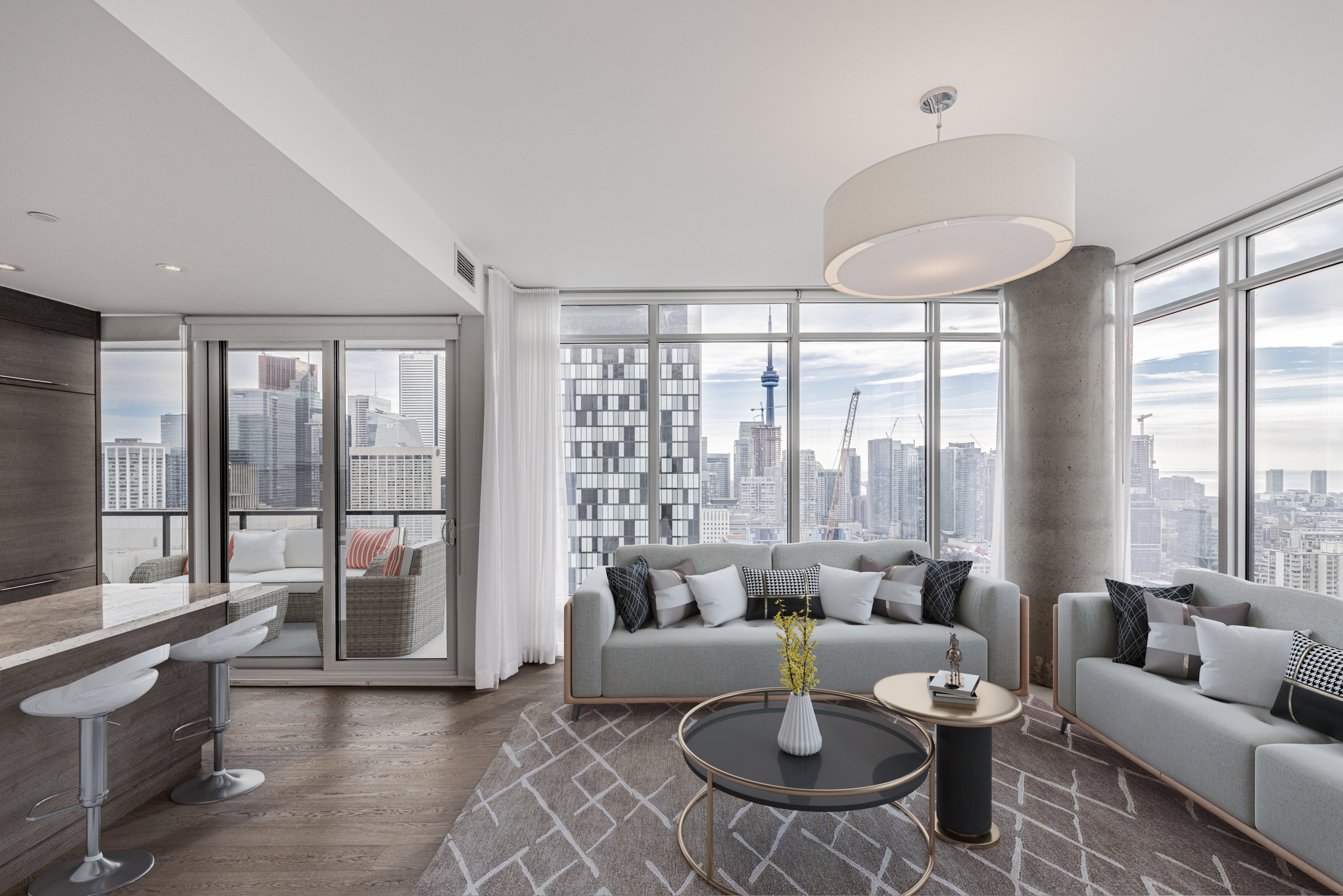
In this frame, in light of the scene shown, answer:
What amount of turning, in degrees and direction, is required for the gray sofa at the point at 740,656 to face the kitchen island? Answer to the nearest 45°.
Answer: approximately 45° to its right

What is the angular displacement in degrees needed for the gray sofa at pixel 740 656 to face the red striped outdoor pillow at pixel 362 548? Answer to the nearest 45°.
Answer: approximately 90° to its right

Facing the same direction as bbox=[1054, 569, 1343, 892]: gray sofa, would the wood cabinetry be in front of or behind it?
in front

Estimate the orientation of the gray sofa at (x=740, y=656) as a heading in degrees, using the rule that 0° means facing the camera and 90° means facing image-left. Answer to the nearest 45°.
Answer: approximately 0°

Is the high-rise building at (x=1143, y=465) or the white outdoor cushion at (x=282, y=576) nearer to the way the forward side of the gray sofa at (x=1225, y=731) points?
the white outdoor cushion

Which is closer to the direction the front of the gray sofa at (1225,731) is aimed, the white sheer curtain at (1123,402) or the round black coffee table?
the round black coffee table

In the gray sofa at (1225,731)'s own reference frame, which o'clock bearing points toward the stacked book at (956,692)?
The stacked book is roughly at 12 o'clock from the gray sofa.

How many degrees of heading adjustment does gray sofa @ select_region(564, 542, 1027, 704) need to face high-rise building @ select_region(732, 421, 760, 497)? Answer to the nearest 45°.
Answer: approximately 180°

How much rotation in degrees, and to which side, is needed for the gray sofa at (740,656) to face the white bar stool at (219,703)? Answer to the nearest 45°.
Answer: approximately 45° to its right

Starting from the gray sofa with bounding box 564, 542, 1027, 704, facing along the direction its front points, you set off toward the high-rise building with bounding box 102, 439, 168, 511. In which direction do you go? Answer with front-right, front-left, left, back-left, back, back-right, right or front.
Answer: right

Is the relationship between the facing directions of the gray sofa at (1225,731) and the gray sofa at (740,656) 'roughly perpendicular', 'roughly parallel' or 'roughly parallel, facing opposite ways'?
roughly perpendicular

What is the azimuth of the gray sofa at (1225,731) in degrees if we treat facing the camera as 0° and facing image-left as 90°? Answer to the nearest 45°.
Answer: approximately 45°
